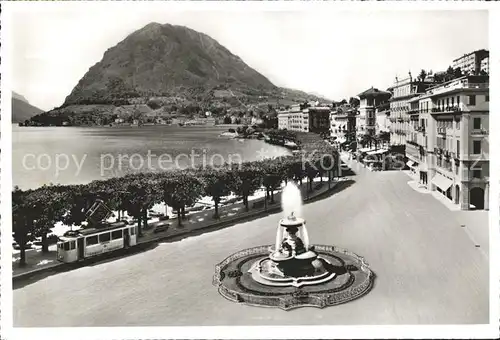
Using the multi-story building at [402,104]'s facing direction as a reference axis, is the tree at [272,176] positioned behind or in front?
in front

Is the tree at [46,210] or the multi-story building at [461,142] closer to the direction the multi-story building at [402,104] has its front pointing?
the tree

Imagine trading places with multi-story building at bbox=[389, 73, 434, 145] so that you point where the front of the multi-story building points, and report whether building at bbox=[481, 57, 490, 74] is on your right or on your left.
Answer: on your left

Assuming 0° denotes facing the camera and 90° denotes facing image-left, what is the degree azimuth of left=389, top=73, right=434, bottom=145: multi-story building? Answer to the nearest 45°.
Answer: approximately 45°
